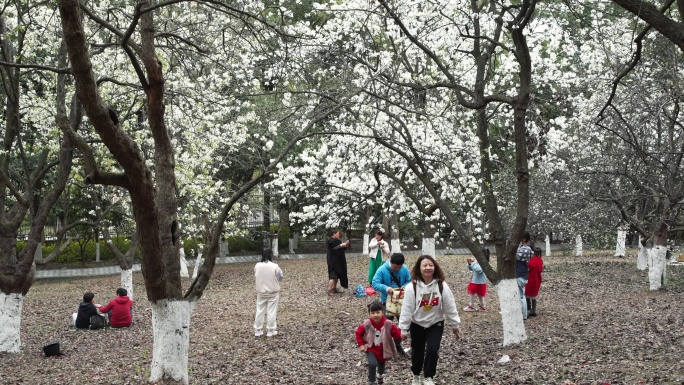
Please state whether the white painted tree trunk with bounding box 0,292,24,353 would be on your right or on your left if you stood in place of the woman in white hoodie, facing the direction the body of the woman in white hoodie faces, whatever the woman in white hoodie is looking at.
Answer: on your right

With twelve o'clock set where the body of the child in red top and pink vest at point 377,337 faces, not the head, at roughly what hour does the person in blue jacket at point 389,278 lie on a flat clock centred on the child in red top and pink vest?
The person in blue jacket is roughly at 6 o'clock from the child in red top and pink vest.

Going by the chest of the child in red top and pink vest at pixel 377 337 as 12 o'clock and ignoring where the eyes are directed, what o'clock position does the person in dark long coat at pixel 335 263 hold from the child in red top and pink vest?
The person in dark long coat is roughly at 6 o'clock from the child in red top and pink vest.

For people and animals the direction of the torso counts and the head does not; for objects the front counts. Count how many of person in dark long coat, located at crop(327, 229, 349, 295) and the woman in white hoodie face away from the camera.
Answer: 0

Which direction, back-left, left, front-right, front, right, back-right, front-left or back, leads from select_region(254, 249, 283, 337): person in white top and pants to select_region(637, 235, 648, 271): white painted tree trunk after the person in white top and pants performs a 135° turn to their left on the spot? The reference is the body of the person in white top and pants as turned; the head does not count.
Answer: back

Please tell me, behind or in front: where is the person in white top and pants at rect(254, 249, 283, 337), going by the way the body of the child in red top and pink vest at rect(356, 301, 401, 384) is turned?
behind

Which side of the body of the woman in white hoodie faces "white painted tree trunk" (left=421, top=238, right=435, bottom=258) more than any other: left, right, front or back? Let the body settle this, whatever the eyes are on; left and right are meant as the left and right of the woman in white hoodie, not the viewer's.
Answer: back

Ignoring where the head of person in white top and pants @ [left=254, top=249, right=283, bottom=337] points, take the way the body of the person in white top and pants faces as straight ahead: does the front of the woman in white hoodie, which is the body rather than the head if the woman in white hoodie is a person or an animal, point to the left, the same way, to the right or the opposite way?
the opposite way

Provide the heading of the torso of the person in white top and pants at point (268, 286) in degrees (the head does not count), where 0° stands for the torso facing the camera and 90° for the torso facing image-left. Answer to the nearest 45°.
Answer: approximately 180°

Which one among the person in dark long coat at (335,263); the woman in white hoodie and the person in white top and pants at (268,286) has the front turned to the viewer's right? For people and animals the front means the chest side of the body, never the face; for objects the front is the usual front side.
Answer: the person in dark long coat

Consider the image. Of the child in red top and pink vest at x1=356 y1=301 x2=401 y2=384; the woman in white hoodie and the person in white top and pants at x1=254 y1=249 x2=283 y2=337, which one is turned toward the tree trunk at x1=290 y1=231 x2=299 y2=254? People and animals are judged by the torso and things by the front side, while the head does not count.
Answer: the person in white top and pants

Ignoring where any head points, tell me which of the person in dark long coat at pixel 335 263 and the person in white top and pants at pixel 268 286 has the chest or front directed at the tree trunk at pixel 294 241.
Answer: the person in white top and pants
